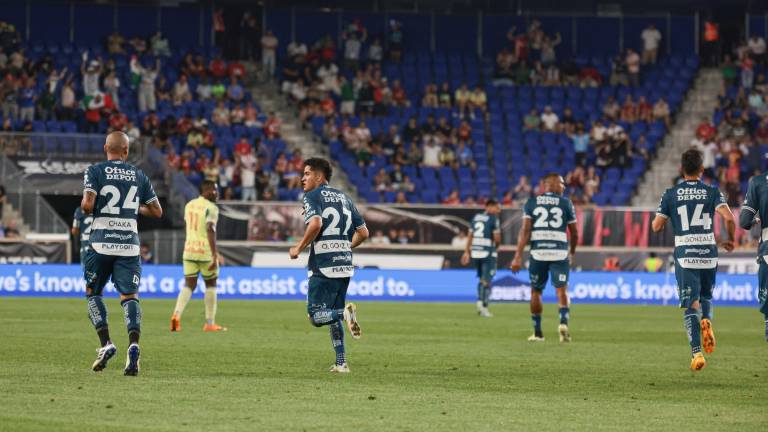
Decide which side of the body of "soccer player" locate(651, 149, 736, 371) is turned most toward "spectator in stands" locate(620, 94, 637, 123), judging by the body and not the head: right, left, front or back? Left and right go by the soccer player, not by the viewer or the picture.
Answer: front

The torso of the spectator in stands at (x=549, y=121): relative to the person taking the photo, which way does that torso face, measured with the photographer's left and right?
facing the viewer

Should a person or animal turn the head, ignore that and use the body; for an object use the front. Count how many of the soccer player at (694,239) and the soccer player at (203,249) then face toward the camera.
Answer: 0

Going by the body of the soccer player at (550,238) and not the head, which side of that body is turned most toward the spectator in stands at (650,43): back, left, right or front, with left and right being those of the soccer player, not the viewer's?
front

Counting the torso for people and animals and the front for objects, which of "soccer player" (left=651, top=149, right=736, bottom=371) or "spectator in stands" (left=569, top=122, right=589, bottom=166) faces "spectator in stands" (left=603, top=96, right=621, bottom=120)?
the soccer player

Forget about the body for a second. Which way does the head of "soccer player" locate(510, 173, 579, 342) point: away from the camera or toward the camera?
away from the camera

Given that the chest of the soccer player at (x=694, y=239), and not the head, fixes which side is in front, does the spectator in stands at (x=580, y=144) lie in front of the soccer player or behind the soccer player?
in front

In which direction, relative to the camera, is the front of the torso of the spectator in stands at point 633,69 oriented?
toward the camera

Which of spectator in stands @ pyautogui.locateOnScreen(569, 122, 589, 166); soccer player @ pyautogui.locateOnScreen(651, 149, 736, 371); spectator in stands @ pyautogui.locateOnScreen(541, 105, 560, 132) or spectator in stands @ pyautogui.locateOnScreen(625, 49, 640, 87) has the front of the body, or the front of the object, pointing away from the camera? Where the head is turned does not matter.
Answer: the soccer player

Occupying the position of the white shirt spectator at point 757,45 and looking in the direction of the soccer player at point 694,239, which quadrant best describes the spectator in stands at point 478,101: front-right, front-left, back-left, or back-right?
front-right

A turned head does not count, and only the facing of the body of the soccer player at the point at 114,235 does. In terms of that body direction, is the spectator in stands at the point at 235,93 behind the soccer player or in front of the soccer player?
in front

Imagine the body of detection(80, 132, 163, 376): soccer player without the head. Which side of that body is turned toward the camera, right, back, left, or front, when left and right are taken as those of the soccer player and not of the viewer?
back

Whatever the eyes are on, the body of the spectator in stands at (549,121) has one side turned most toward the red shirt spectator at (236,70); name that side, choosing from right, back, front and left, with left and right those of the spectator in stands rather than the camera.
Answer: right

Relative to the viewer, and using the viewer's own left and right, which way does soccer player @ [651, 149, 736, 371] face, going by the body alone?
facing away from the viewer

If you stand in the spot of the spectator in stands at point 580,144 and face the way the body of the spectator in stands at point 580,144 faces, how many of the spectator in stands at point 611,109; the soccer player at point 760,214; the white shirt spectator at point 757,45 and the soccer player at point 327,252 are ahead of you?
2

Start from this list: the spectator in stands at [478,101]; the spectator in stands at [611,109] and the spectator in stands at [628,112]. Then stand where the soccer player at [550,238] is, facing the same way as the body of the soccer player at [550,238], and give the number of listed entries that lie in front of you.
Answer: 3

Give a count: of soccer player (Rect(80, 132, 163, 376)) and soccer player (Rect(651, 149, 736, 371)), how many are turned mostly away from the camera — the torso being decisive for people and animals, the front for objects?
2

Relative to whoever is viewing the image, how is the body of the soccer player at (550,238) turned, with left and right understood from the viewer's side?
facing away from the viewer
